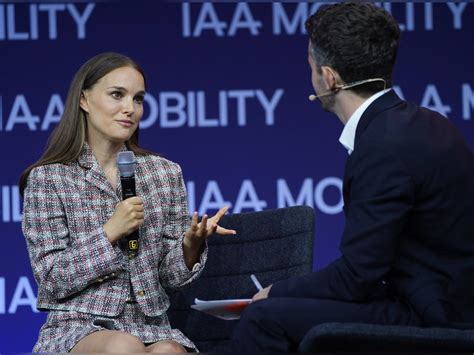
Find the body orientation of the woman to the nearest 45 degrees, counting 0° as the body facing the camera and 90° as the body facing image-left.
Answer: approximately 315°

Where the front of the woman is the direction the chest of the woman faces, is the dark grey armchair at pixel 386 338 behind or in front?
in front

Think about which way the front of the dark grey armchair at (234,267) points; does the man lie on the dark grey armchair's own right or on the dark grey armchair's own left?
on the dark grey armchair's own left

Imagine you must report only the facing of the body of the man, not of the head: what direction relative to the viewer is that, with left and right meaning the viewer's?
facing away from the viewer and to the left of the viewer

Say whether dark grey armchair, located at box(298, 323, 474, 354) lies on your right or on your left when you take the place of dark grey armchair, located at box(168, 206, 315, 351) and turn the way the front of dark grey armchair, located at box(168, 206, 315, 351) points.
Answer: on your left
